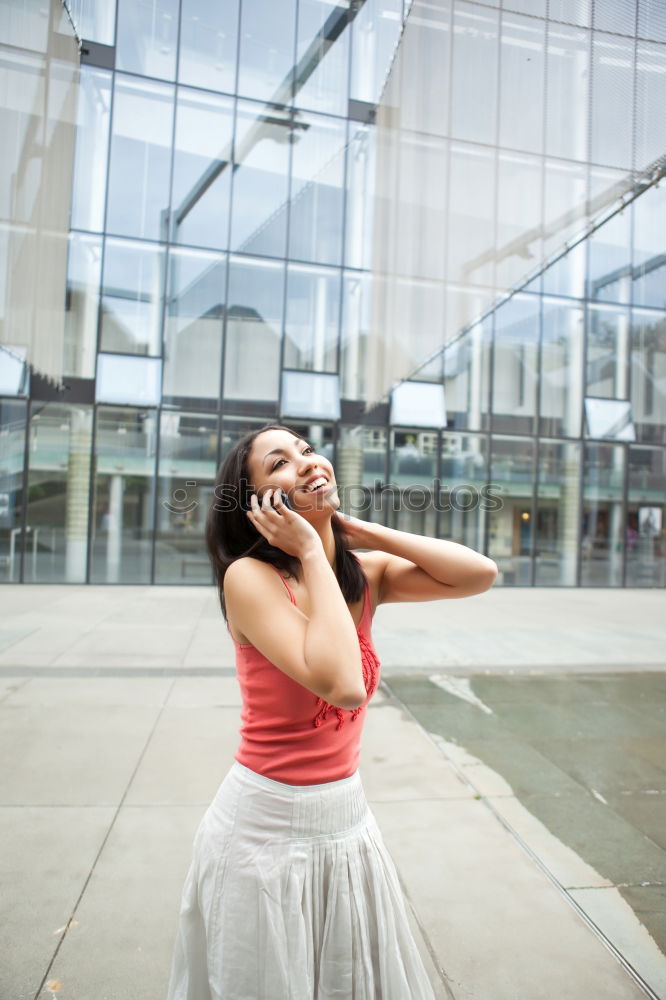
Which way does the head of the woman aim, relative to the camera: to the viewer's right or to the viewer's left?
to the viewer's right

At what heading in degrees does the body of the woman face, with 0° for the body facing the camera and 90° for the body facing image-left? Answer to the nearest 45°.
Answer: approximately 315°

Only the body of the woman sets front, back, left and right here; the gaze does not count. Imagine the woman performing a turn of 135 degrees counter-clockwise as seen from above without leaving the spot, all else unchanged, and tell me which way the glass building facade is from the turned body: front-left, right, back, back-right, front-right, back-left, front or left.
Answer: front
